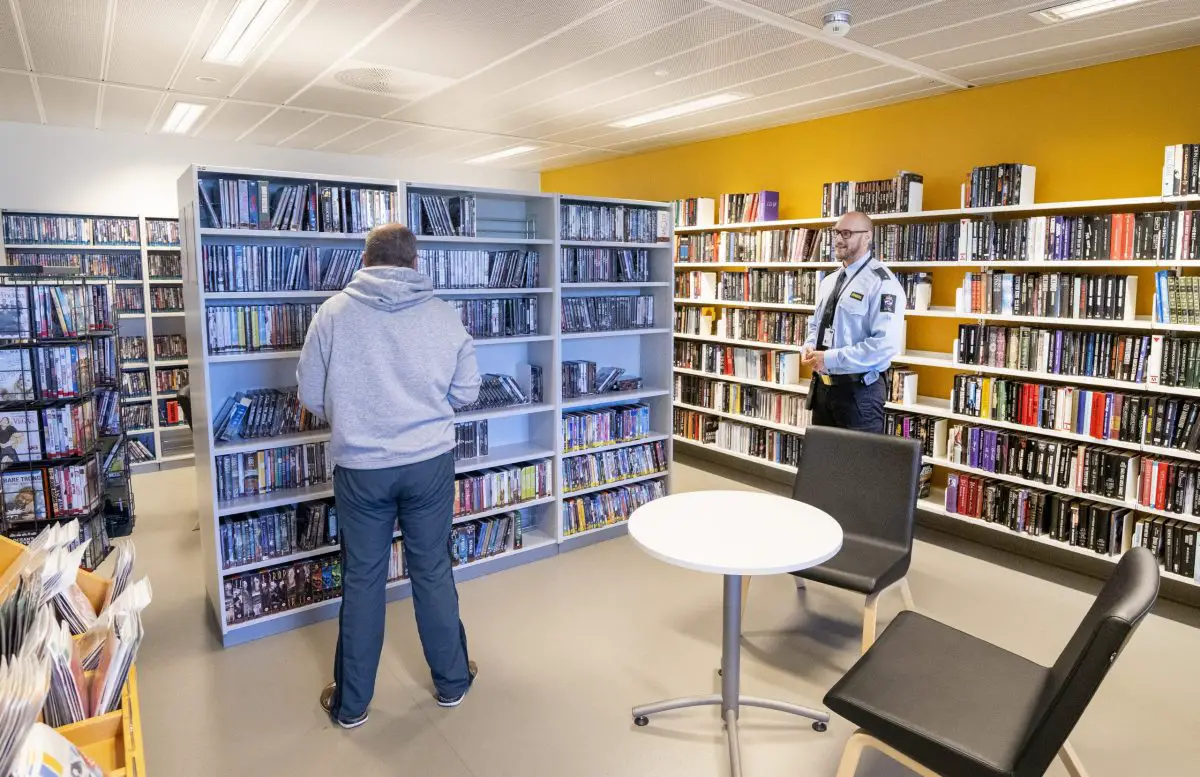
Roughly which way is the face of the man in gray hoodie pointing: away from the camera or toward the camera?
away from the camera

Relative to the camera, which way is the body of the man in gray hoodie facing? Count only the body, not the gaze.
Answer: away from the camera

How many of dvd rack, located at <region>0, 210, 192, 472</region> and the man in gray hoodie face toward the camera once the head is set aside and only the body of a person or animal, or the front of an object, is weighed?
1

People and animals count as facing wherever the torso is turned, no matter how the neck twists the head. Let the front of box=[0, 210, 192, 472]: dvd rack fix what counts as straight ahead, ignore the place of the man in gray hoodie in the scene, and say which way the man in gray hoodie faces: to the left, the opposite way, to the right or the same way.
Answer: the opposite way

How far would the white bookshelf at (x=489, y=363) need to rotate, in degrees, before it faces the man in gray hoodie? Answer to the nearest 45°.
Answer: approximately 45° to its right

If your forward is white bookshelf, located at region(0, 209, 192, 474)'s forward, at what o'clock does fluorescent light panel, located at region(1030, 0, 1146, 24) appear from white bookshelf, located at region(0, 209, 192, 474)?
The fluorescent light panel is roughly at 11 o'clock from the white bookshelf.

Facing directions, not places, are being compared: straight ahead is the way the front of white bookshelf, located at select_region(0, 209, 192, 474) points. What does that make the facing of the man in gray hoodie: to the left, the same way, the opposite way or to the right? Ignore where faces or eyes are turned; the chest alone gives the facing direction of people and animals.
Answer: the opposite way

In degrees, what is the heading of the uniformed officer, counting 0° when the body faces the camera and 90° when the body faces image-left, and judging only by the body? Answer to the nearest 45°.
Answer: approximately 45°

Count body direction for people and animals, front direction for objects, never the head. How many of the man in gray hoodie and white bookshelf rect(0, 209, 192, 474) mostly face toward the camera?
1

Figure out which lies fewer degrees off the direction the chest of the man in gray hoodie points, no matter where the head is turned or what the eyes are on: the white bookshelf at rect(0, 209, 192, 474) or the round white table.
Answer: the white bookshelf

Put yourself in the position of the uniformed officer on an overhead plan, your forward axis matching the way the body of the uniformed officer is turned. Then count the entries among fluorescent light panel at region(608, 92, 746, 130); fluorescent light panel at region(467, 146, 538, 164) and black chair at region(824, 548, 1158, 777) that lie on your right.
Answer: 2

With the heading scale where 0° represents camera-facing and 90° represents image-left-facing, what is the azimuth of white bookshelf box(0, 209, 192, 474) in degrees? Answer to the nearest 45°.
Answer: approximately 0°
